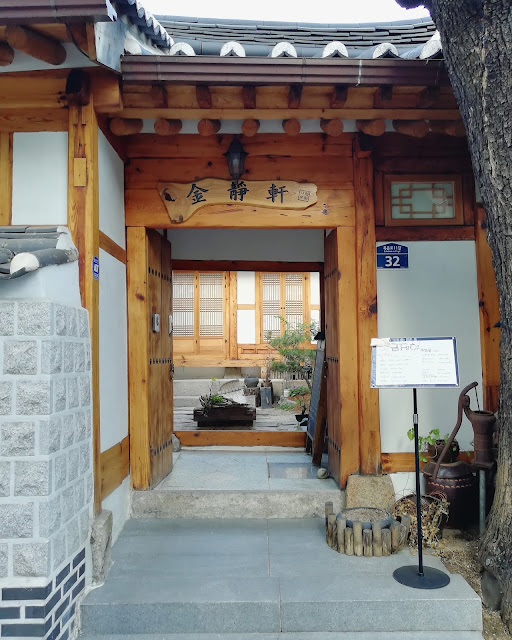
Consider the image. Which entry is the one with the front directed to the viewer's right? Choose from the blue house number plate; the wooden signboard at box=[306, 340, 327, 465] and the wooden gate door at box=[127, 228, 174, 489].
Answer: the wooden gate door

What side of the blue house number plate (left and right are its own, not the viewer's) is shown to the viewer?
front

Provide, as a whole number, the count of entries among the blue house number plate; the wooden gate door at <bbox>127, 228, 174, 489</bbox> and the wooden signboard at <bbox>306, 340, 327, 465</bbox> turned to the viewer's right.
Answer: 1

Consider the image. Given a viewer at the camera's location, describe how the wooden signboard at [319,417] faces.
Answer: facing to the left of the viewer

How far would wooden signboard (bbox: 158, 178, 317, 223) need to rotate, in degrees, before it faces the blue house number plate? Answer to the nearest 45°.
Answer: approximately 90° to its left

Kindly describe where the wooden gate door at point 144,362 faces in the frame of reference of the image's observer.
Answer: facing to the right of the viewer

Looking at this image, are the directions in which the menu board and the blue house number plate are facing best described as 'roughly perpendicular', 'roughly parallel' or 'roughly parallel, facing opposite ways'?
roughly parallel

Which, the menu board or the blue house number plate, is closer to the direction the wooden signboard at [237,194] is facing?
the menu board

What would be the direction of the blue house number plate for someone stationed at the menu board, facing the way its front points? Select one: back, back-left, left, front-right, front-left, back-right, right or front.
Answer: back

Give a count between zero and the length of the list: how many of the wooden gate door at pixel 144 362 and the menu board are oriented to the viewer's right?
1

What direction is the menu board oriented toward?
toward the camera

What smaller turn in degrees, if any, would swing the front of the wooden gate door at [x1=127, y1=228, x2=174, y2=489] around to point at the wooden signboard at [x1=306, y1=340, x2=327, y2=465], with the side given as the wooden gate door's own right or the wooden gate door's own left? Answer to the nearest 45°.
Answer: approximately 45° to the wooden gate door's own left

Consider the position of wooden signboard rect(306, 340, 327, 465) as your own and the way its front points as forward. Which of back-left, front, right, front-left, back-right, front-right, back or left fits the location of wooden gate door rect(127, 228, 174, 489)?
front-left

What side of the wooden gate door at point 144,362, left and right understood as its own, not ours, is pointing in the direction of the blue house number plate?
front

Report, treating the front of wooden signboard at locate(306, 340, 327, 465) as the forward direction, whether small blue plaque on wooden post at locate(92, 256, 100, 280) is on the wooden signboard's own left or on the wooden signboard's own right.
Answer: on the wooden signboard's own left

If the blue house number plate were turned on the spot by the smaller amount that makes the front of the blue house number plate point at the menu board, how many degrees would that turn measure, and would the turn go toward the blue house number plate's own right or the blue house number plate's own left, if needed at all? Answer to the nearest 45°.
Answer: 0° — it already faces it

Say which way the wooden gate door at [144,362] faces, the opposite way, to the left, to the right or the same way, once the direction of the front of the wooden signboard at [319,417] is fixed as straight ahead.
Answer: the opposite way

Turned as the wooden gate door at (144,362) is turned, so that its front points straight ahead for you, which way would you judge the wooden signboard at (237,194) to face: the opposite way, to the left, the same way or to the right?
to the right
